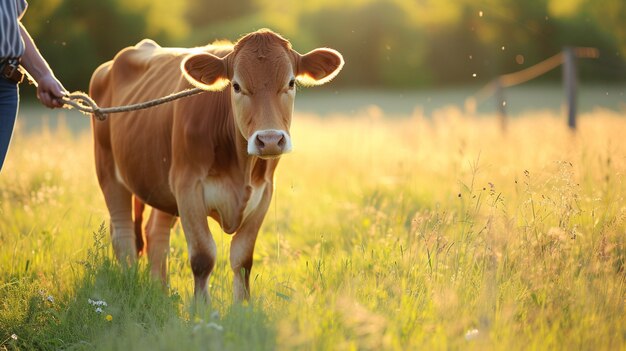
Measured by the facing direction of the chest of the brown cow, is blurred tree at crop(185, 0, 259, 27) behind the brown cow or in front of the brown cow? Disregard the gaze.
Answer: behind

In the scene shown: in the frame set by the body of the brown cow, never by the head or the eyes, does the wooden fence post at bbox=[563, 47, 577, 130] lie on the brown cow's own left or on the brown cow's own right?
on the brown cow's own left

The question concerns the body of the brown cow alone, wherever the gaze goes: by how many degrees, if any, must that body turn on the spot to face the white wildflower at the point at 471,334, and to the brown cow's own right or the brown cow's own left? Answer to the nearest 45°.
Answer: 0° — it already faces it

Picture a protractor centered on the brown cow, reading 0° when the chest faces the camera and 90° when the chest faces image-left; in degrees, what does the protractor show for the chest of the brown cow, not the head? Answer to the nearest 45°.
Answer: approximately 315°

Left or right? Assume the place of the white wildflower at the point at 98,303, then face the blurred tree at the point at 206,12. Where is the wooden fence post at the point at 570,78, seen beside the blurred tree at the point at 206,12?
right

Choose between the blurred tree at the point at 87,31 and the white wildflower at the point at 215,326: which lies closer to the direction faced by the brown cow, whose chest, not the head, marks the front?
the white wildflower

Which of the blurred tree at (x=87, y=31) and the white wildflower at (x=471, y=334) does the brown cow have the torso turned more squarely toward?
the white wildflower

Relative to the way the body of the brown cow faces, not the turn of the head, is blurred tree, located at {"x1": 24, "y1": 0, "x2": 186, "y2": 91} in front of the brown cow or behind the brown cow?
behind
